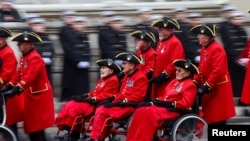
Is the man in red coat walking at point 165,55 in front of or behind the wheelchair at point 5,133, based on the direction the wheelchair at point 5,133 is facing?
behind

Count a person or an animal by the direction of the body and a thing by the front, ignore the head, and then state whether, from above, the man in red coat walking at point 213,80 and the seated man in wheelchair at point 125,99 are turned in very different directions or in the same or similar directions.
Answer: same or similar directions

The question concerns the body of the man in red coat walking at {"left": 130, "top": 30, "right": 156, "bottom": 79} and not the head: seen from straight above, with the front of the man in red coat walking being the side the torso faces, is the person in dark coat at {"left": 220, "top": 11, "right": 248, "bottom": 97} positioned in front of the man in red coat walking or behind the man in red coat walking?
behind

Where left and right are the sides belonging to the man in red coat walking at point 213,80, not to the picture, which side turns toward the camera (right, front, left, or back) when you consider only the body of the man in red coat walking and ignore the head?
left

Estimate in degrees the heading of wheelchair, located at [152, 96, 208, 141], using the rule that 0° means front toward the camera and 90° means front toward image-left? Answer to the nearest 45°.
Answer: approximately 90°

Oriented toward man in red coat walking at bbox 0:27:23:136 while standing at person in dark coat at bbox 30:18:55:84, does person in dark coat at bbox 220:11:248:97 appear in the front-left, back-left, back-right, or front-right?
back-left

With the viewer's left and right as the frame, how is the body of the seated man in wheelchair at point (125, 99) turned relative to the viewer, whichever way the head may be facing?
facing to the left of the viewer

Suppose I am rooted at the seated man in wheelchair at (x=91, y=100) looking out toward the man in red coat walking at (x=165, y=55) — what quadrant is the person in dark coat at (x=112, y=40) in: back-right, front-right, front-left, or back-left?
front-left
